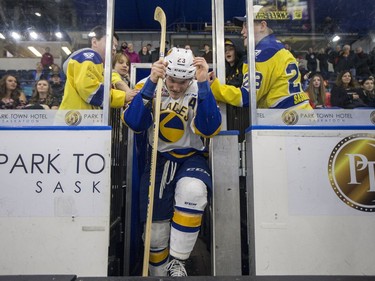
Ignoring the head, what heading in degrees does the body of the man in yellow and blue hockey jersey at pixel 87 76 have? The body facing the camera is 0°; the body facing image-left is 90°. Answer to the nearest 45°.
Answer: approximately 270°

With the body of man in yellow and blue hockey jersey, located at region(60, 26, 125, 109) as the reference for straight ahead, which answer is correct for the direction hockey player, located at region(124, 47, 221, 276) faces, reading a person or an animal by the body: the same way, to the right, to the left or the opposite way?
to the right

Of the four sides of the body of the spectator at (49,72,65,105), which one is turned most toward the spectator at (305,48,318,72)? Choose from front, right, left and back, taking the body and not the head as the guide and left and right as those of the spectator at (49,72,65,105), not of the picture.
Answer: left
